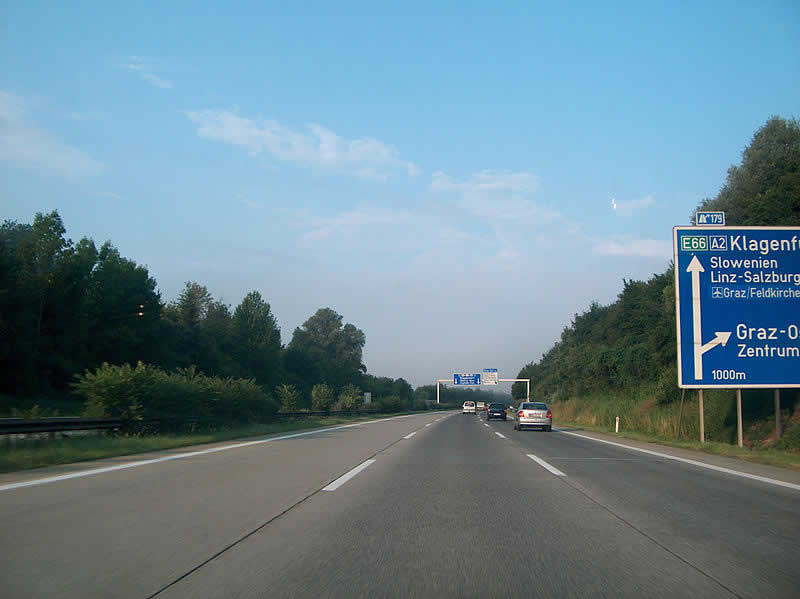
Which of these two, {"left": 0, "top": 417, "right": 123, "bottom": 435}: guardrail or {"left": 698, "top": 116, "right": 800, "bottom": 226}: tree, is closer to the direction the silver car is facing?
the tree

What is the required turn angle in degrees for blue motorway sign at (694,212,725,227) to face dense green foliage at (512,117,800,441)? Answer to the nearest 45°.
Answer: approximately 180°

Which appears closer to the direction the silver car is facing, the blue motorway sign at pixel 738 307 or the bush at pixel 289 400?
the bush

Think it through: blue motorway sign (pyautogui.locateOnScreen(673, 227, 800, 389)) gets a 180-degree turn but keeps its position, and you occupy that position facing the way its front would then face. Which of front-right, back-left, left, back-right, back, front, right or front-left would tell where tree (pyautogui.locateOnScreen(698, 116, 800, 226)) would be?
front

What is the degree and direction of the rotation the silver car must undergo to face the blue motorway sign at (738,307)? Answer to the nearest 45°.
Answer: approximately 135° to its right

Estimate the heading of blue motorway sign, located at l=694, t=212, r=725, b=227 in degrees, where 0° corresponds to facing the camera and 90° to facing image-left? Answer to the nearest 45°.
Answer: approximately 0°

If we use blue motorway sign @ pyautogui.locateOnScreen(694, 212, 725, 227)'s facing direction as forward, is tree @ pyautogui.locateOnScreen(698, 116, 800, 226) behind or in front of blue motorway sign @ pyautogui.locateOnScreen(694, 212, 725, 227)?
behind

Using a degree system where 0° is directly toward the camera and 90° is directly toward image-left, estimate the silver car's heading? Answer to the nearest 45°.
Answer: approximately 180°

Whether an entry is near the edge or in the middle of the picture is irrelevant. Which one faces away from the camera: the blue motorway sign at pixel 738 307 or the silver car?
the silver car
